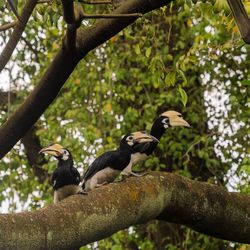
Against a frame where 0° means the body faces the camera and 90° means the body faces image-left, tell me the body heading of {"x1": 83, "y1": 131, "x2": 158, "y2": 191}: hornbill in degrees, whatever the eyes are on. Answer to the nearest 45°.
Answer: approximately 270°

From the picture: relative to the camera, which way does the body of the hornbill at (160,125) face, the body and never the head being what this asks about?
to the viewer's right

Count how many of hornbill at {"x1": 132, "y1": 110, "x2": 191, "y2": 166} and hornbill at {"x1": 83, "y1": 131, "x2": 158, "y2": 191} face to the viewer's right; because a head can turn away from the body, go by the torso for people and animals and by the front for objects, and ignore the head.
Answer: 2

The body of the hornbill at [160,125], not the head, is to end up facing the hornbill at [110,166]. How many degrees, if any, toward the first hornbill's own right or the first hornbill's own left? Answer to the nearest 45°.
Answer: approximately 135° to the first hornbill's own right

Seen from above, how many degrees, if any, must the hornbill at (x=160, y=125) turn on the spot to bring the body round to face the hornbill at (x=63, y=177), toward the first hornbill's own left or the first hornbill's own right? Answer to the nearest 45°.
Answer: approximately 135° to the first hornbill's own right

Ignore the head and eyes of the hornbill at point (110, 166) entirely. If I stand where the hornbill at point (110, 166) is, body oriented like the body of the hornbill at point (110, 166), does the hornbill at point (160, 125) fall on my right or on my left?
on my left
